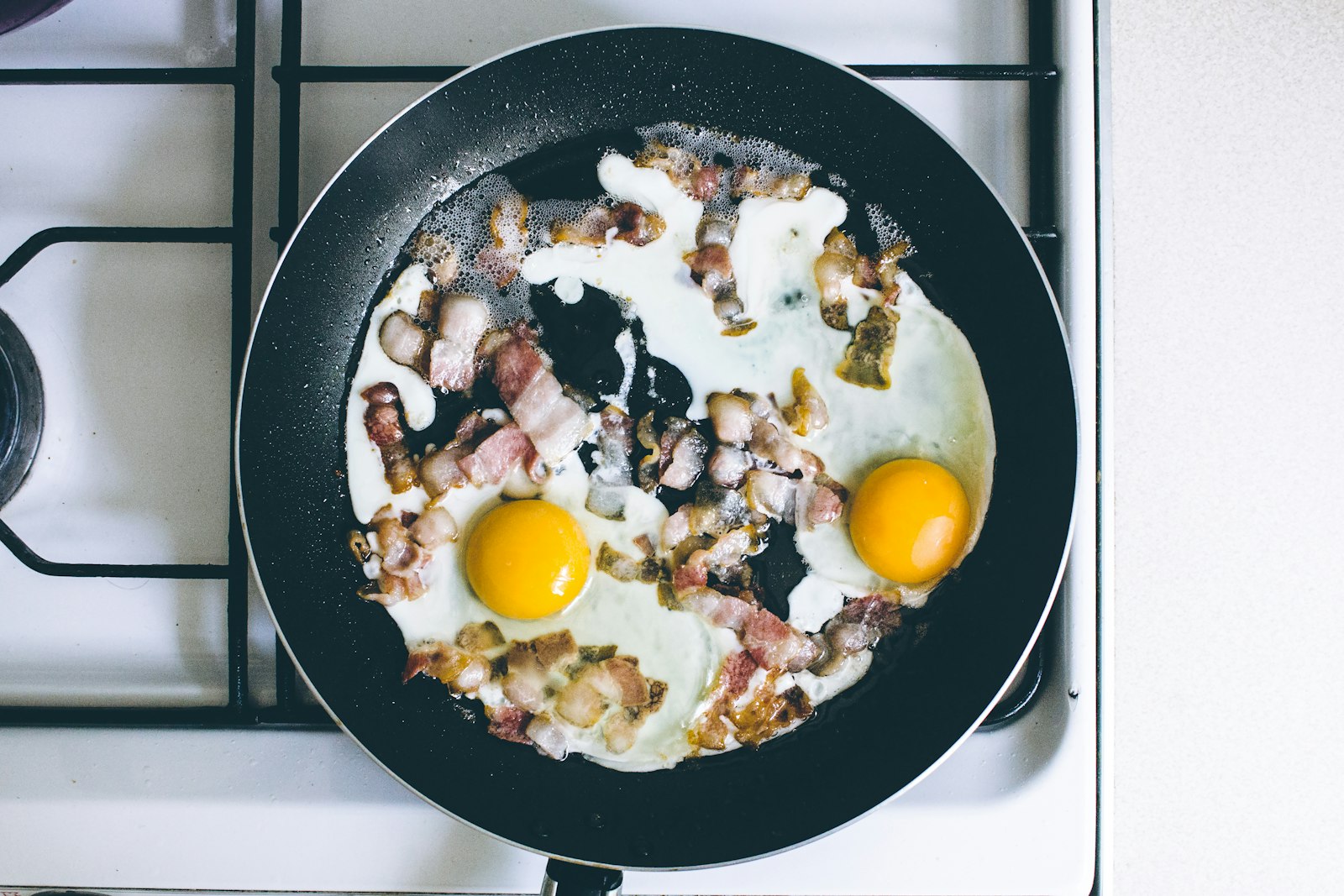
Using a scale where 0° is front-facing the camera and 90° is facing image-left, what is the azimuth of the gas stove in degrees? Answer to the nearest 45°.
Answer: approximately 0°
